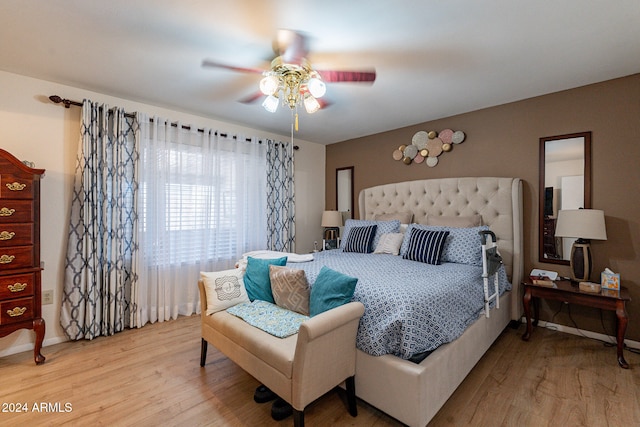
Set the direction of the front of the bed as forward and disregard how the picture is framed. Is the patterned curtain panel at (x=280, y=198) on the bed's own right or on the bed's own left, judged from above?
on the bed's own right

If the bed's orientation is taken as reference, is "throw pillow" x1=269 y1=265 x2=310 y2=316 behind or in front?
in front

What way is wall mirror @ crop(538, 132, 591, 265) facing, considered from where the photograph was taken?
facing the viewer and to the left of the viewer

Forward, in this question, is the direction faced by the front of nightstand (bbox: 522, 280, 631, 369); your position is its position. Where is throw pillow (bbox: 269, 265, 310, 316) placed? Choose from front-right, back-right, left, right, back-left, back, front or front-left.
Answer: front

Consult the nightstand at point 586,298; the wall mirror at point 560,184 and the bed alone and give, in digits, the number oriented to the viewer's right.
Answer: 0

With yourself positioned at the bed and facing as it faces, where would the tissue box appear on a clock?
The tissue box is roughly at 7 o'clock from the bed.

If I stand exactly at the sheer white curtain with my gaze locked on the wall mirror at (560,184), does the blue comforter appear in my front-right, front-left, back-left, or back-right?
front-right

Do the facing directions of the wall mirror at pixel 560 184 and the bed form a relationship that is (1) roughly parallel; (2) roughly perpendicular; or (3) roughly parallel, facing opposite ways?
roughly parallel

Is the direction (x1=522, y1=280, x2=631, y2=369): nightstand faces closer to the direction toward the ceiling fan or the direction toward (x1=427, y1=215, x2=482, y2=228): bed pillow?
the ceiling fan

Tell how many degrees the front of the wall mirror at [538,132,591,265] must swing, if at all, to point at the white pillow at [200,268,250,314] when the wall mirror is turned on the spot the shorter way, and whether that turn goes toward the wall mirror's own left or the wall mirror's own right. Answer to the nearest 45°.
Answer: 0° — it already faces it

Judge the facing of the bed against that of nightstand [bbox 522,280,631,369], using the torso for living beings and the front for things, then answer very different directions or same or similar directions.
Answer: same or similar directions

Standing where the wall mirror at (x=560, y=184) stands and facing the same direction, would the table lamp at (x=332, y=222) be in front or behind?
in front
